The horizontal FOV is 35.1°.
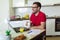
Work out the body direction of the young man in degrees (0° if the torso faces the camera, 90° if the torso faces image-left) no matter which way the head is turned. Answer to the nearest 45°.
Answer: approximately 45°
